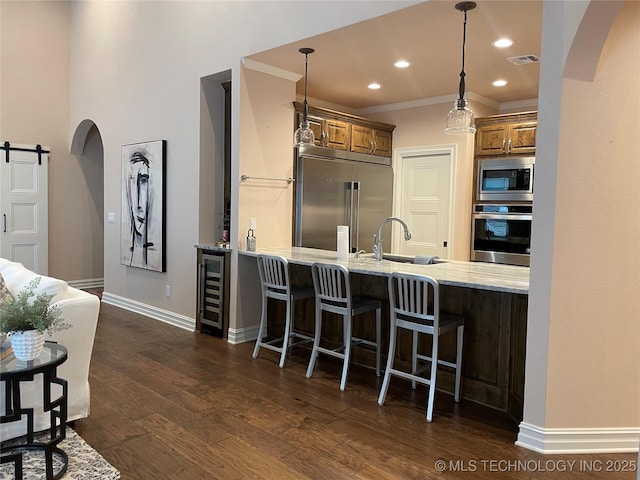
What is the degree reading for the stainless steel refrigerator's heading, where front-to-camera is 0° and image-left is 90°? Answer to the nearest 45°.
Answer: approximately 315°

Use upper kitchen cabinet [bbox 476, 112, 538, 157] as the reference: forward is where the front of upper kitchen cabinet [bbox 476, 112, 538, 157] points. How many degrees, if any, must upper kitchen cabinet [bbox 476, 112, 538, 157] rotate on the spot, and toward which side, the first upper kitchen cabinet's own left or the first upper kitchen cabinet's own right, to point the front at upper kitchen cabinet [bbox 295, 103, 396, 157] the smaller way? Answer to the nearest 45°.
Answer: approximately 45° to the first upper kitchen cabinet's own right

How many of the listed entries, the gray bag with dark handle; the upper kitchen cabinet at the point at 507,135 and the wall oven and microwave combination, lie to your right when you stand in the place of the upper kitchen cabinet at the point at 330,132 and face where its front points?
1

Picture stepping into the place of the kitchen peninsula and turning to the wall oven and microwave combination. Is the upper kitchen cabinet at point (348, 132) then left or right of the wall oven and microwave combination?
left

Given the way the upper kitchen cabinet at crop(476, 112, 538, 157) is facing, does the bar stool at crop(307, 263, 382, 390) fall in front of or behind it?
in front

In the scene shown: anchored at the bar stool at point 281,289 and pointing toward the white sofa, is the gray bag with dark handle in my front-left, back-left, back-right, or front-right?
back-right

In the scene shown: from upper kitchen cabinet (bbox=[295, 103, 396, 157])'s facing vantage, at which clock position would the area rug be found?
The area rug is roughly at 2 o'clock from the upper kitchen cabinet.

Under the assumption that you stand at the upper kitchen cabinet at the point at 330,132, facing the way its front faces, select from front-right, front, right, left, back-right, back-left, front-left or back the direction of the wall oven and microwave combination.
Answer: front-left

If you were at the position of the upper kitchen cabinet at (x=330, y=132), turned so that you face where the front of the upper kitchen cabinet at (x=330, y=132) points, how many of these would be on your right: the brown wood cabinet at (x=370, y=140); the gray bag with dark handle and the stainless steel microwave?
1

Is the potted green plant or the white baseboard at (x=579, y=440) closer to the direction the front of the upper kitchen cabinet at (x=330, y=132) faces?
the white baseboard

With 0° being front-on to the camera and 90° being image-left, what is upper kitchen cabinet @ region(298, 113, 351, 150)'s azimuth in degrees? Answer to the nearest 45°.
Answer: approximately 315°

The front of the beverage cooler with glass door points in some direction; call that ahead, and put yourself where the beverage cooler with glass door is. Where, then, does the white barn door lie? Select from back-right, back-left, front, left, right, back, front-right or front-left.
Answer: right

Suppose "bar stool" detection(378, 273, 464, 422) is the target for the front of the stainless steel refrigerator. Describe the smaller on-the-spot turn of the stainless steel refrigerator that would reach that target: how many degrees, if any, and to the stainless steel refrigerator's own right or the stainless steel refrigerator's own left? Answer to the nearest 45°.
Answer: approximately 45° to the stainless steel refrigerator's own right

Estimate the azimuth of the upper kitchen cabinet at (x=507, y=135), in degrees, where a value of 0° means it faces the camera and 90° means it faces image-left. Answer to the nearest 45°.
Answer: approximately 45°
